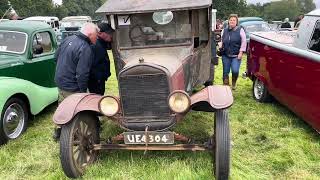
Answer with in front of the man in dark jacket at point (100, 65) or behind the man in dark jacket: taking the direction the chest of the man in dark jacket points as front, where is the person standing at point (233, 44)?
in front

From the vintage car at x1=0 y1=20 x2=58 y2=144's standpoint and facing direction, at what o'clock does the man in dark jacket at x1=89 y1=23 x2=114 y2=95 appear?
The man in dark jacket is roughly at 9 o'clock from the vintage car.

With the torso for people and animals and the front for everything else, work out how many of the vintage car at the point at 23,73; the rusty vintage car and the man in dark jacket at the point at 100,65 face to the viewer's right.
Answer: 1

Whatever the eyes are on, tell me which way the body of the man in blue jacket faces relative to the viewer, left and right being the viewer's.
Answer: facing away from the viewer and to the right of the viewer

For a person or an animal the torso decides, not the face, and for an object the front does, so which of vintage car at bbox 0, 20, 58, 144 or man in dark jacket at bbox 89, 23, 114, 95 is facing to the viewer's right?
the man in dark jacket

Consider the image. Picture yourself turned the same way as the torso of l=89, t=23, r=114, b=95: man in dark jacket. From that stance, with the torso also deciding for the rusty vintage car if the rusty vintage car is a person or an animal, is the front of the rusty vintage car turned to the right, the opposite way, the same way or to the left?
to the right

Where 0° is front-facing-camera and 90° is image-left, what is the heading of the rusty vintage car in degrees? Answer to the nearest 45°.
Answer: approximately 0°

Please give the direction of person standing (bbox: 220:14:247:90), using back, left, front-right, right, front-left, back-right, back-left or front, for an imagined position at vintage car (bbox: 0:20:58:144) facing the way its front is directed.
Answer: back-left

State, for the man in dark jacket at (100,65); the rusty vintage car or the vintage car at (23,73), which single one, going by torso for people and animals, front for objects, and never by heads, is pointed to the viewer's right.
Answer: the man in dark jacket

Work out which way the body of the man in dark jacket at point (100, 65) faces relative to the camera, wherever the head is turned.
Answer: to the viewer's right
